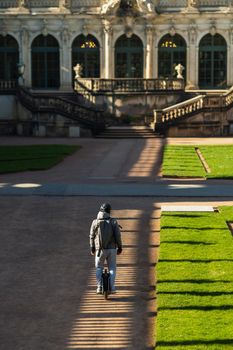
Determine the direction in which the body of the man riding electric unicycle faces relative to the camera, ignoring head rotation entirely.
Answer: away from the camera
